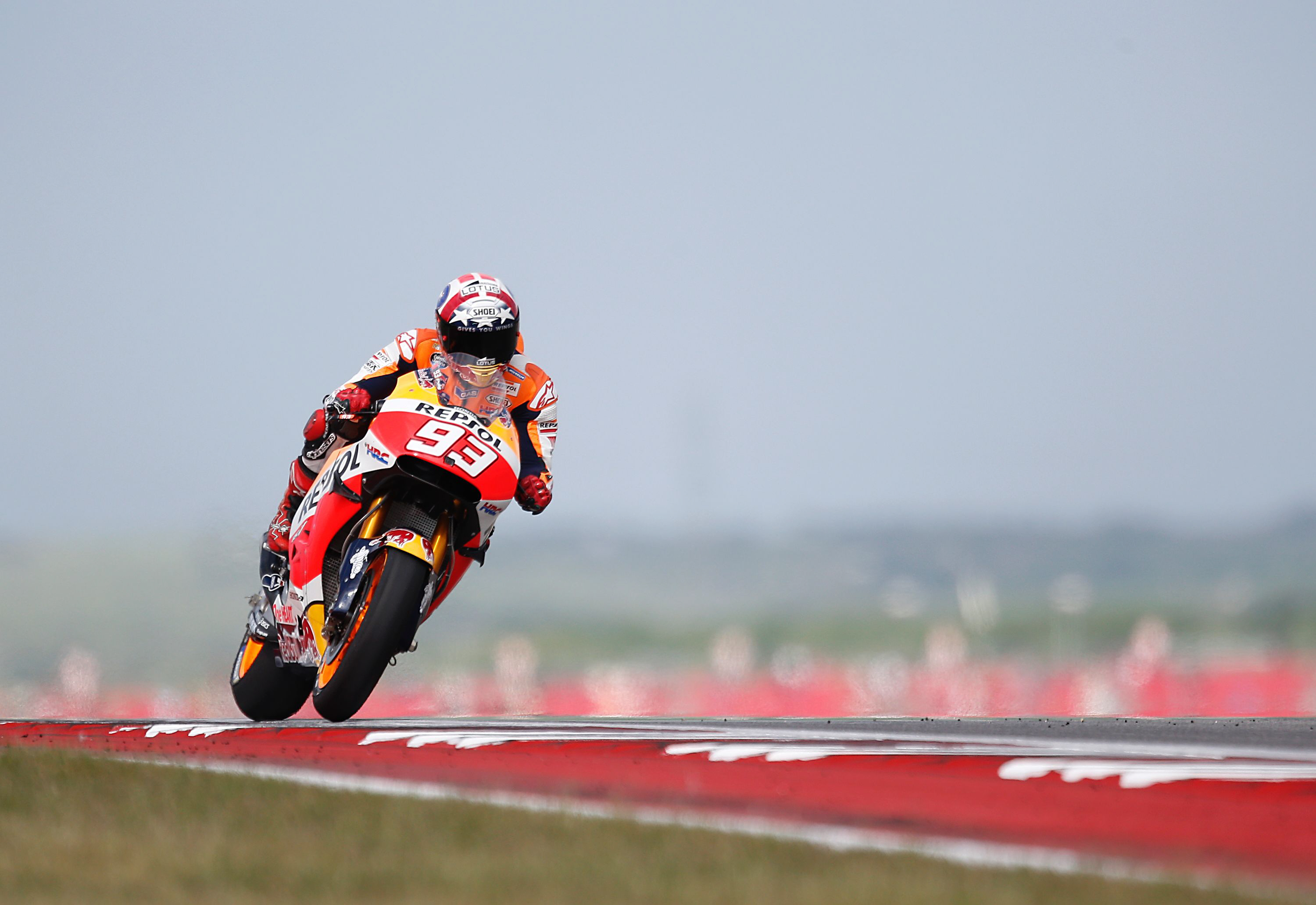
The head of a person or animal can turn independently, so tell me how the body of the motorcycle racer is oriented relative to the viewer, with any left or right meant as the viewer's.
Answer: facing the viewer
